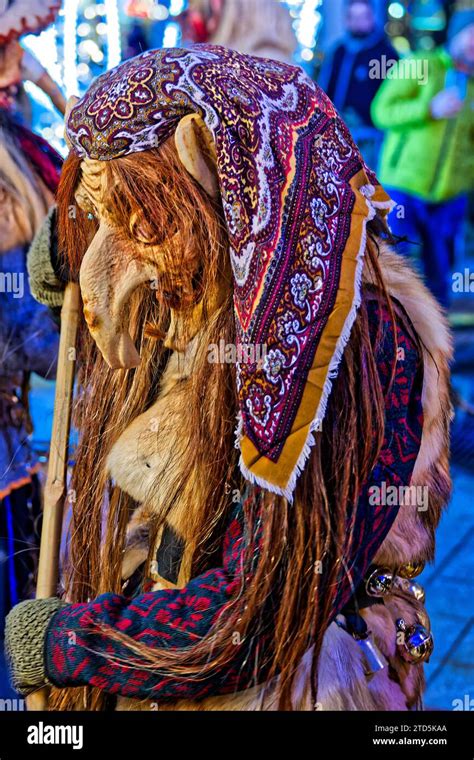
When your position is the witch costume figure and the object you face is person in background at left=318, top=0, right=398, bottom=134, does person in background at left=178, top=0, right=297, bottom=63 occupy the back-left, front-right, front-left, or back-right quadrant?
front-left

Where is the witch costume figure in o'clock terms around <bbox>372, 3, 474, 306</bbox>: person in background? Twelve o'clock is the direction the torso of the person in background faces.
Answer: The witch costume figure is roughly at 2 o'clock from the person in background.

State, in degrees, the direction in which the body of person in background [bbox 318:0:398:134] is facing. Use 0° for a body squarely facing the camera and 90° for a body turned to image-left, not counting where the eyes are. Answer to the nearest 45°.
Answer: approximately 0°

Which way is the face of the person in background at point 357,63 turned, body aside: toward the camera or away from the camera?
toward the camera

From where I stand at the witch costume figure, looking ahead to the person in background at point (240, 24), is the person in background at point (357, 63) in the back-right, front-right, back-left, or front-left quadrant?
front-right

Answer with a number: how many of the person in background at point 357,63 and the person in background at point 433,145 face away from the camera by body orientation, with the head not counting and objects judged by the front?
0
